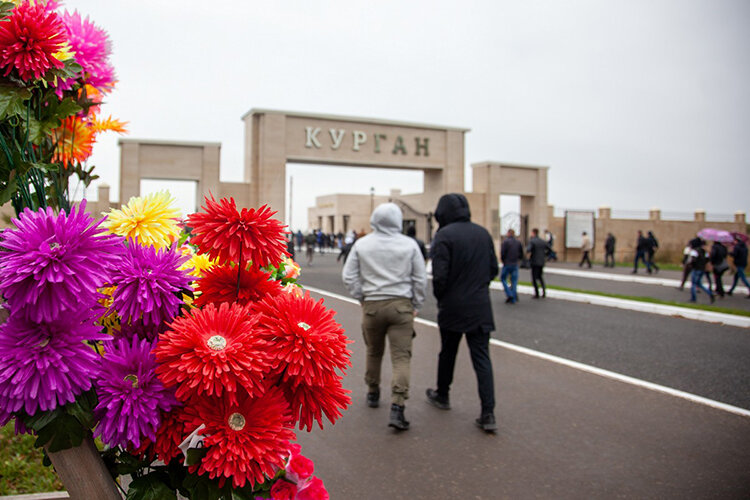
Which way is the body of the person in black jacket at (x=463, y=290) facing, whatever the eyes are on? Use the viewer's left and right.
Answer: facing away from the viewer and to the left of the viewer

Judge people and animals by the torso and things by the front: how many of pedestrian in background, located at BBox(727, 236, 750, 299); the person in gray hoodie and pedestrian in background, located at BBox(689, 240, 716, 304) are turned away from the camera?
1

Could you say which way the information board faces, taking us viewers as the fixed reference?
facing the viewer

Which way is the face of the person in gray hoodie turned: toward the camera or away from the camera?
away from the camera

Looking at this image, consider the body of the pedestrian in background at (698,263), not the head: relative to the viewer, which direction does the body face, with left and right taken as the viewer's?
facing to the left of the viewer

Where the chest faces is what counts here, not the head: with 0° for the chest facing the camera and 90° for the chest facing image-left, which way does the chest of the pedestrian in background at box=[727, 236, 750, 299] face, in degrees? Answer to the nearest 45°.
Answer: approximately 90°

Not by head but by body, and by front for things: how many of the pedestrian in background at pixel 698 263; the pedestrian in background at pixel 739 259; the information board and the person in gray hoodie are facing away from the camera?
1

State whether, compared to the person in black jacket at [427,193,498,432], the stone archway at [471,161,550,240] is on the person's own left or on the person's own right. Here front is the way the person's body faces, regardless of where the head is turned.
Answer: on the person's own right

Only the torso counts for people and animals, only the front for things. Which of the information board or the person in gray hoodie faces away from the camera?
the person in gray hoodie

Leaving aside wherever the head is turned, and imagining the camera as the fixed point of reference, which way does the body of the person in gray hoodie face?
away from the camera

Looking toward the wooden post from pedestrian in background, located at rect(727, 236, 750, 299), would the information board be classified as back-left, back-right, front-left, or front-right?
back-right

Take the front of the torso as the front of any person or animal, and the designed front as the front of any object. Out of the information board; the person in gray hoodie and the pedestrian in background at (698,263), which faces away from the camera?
the person in gray hoodie

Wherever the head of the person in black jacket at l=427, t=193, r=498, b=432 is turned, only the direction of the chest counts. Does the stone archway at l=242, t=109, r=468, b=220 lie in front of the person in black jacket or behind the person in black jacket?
in front
